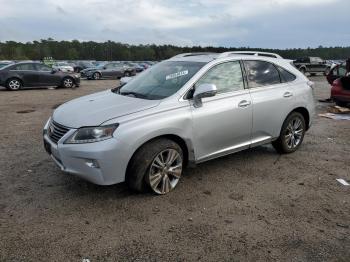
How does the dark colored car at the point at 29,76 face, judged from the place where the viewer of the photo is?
facing to the right of the viewer

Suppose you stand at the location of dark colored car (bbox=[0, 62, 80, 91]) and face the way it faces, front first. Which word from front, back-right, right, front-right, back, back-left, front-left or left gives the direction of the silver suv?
right

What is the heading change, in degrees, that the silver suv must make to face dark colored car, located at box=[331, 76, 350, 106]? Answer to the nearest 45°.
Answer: approximately 180°

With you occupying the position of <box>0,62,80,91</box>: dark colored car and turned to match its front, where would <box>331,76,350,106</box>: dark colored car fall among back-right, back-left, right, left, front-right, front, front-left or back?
front-right

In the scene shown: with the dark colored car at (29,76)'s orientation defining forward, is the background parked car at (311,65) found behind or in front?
in front

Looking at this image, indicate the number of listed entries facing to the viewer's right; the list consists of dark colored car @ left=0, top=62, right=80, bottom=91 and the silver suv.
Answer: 1

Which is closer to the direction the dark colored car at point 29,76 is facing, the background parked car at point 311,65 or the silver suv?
the background parked car

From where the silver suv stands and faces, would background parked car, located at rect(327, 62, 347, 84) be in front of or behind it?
behind

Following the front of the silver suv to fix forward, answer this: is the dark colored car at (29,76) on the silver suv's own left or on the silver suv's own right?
on the silver suv's own right

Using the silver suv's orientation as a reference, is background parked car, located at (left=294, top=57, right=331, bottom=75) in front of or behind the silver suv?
behind

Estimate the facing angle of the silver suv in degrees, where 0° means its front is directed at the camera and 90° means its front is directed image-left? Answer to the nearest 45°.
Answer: approximately 45°

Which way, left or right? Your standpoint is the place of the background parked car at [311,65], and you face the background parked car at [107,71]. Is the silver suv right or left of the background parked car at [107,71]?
left
